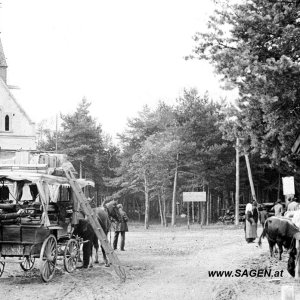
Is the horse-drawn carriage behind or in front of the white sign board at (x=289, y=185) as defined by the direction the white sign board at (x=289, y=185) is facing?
in front

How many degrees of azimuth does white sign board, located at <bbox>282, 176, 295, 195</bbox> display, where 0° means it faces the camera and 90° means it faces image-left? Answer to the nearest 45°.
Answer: approximately 0°

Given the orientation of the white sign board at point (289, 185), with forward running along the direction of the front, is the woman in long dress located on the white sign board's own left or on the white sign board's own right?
on the white sign board's own right
